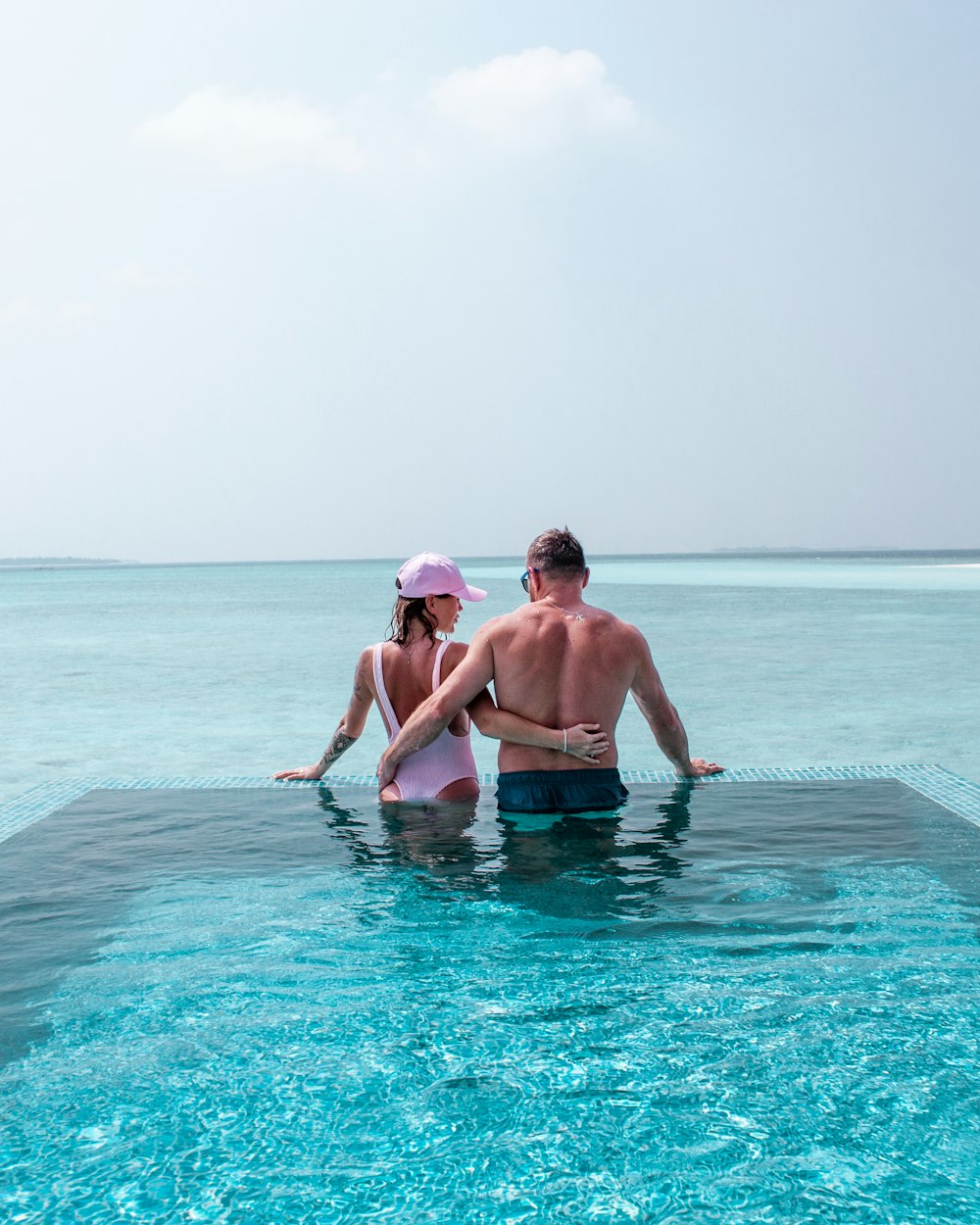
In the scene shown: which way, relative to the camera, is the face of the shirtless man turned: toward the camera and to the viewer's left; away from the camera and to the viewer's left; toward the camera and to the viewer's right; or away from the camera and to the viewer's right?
away from the camera and to the viewer's left

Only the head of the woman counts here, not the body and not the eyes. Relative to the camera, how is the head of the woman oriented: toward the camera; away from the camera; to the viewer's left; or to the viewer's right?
to the viewer's right

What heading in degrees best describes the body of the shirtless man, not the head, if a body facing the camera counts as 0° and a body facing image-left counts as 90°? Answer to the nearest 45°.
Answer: approximately 180°
